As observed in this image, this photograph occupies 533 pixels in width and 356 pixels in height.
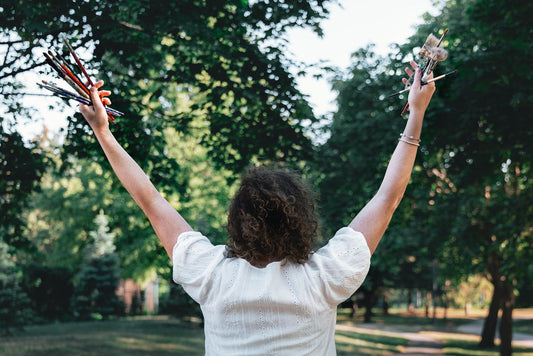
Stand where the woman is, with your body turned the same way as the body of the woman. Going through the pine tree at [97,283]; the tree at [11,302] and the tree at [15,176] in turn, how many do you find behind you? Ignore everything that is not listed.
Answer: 0

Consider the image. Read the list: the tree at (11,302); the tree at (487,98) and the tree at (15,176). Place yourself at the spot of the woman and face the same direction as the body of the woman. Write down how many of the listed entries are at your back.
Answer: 0

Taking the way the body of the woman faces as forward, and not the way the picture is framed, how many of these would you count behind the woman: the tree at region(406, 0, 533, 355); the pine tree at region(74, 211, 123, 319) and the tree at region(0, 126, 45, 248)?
0

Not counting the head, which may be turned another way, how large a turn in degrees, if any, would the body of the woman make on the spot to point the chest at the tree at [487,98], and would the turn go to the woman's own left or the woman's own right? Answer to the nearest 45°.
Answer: approximately 45° to the woman's own right

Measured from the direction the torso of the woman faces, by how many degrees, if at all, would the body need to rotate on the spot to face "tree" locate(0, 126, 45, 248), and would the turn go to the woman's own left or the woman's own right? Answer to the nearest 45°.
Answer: approximately 45° to the woman's own left

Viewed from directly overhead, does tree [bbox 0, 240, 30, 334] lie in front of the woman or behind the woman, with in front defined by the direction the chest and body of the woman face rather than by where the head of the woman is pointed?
in front

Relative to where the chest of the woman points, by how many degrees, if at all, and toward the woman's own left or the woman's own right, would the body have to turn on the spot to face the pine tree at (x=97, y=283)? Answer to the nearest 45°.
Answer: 0° — they already face it

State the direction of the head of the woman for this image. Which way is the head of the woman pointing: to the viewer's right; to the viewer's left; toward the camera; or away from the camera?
away from the camera

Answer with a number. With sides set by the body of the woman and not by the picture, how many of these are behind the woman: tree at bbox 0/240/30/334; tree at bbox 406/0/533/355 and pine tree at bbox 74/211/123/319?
0

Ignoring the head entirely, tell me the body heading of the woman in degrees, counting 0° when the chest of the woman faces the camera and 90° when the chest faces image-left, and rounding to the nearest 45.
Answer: approximately 180°
